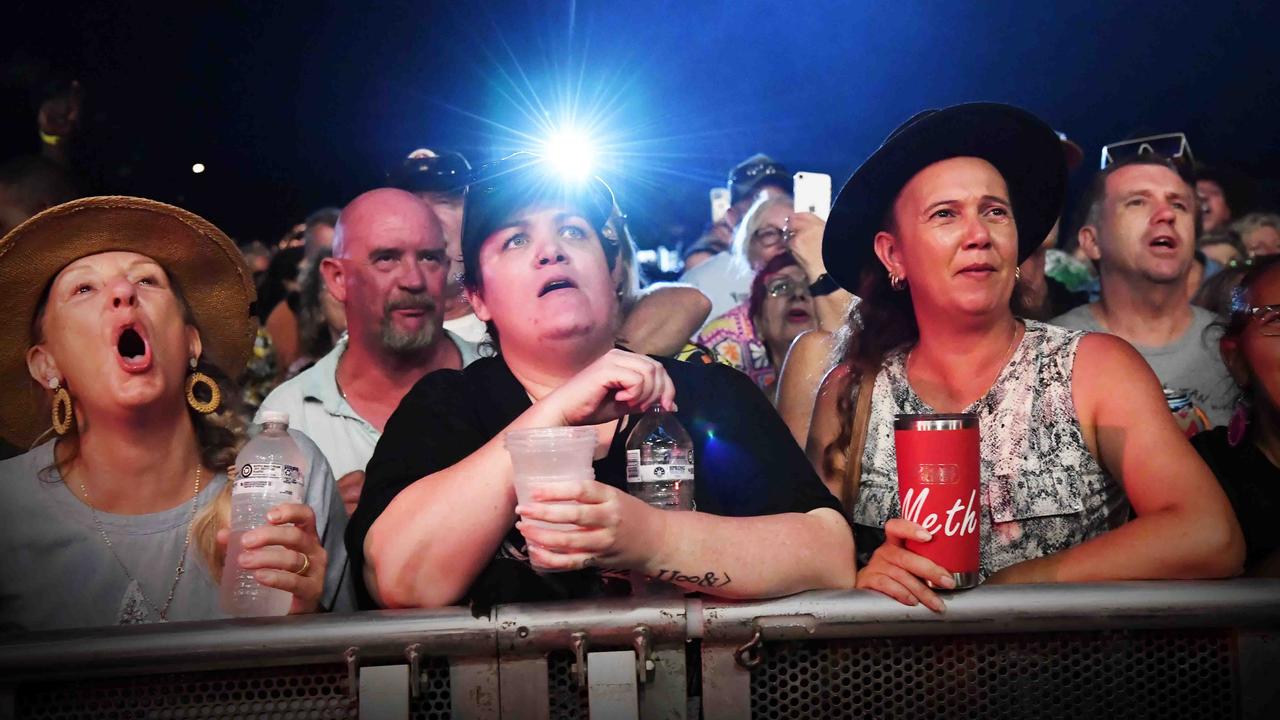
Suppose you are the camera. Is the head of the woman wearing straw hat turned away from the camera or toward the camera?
toward the camera

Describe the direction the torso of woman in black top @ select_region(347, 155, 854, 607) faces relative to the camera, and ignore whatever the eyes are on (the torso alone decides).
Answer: toward the camera

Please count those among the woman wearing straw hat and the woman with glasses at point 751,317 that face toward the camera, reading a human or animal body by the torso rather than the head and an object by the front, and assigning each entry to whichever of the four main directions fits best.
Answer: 2

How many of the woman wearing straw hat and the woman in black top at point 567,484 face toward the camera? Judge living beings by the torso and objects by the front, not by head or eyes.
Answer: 2

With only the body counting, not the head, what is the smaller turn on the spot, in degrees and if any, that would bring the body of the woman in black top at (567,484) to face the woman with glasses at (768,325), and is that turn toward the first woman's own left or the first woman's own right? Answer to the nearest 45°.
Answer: approximately 180°

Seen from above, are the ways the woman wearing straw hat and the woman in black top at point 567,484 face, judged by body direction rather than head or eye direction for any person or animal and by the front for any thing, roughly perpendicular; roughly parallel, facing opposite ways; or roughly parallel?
roughly parallel

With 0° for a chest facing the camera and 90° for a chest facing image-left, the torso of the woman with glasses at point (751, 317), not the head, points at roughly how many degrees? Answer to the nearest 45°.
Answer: approximately 0°

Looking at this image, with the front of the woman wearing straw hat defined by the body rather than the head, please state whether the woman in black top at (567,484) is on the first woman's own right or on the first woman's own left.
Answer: on the first woman's own left

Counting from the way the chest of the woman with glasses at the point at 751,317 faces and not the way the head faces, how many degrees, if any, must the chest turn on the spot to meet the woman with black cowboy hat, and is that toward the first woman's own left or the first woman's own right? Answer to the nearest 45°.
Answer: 0° — they already face them

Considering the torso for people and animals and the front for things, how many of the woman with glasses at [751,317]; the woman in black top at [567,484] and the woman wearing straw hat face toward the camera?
3

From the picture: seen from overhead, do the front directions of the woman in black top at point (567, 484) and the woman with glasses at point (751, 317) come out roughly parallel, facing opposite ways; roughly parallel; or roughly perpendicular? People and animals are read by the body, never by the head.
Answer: roughly parallel

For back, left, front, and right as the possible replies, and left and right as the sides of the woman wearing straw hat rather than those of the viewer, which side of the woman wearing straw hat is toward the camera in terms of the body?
front
